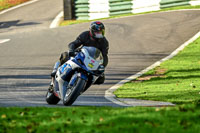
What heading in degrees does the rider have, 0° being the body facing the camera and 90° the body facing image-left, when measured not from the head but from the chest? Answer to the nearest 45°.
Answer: approximately 315°
